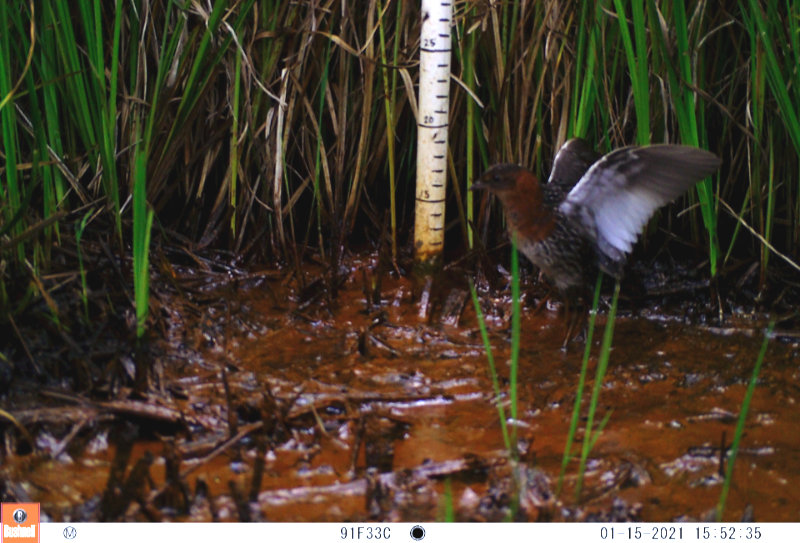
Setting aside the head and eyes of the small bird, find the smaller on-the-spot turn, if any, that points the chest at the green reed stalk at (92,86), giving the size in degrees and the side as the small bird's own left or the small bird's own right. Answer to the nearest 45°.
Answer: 0° — it already faces it

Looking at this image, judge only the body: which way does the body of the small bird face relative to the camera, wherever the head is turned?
to the viewer's left

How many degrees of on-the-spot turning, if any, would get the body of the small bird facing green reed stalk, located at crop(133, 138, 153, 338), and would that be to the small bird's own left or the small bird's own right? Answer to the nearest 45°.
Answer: approximately 45° to the small bird's own left
